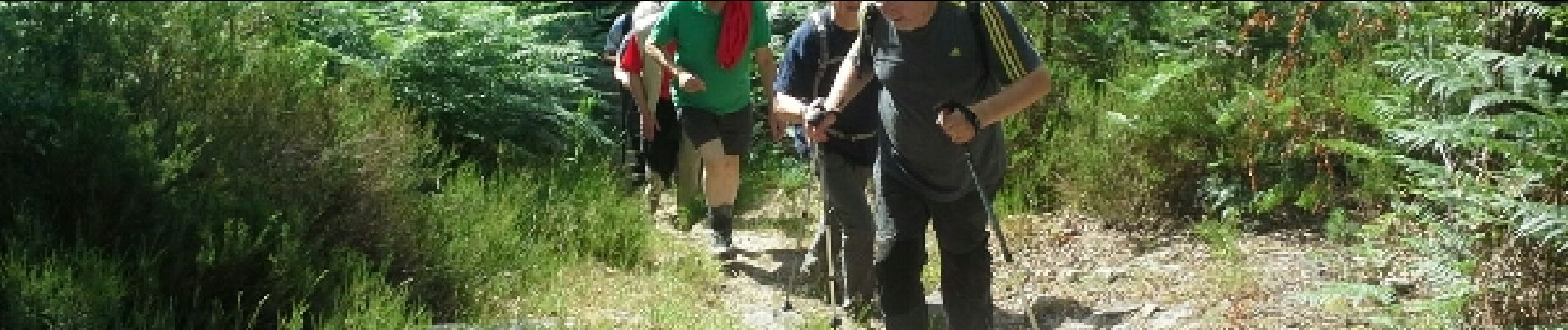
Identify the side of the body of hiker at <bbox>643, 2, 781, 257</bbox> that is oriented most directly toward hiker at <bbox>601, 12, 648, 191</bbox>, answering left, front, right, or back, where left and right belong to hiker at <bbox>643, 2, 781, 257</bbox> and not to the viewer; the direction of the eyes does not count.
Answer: back

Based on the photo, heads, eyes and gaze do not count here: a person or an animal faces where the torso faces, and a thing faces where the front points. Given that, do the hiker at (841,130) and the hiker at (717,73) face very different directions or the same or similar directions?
same or similar directions

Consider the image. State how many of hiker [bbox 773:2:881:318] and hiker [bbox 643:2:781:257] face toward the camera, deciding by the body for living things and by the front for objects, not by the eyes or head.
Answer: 2

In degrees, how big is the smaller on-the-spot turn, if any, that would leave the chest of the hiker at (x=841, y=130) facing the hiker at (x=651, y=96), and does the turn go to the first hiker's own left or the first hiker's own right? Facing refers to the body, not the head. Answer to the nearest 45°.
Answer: approximately 135° to the first hiker's own right

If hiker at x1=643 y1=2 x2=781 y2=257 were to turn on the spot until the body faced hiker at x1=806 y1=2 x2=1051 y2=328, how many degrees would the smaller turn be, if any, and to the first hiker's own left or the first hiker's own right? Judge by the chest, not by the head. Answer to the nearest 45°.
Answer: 0° — they already face them

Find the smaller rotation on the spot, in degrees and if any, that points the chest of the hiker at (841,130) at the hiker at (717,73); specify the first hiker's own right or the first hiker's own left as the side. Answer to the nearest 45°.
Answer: approximately 135° to the first hiker's own right

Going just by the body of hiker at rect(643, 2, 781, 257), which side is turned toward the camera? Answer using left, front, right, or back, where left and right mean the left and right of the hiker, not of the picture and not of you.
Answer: front

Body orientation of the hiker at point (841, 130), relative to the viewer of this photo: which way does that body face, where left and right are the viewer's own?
facing the viewer
